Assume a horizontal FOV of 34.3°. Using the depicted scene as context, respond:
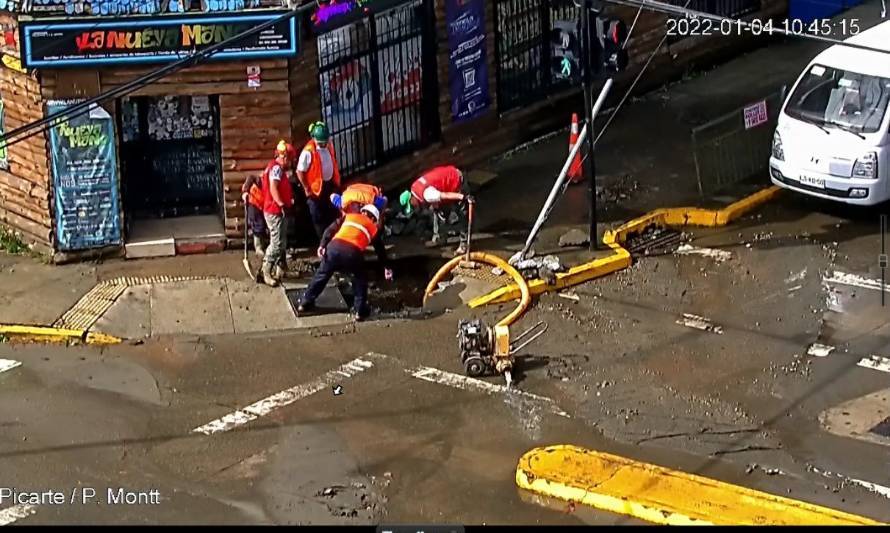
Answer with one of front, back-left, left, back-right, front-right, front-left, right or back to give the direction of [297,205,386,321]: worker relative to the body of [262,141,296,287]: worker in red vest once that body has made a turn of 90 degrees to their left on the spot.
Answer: back-right

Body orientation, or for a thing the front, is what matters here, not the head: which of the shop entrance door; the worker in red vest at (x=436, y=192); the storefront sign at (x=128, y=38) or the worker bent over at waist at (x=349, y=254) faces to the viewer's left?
the worker in red vest

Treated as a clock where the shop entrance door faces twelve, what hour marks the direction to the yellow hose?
The yellow hose is roughly at 10 o'clock from the shop entrance door.

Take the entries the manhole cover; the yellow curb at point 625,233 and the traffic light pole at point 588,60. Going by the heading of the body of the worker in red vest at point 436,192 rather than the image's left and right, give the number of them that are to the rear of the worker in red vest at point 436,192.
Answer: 2

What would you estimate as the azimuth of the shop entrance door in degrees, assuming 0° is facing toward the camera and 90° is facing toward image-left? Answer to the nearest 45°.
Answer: approximately 0°

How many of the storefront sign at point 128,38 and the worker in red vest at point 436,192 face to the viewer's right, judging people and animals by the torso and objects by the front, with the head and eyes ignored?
0

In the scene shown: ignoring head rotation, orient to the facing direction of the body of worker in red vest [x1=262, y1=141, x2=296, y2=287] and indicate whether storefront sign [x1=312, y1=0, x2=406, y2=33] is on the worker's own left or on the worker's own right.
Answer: on the worker's own left

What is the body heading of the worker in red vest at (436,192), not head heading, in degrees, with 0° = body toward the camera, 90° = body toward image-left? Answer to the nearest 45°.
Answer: approximately 90°

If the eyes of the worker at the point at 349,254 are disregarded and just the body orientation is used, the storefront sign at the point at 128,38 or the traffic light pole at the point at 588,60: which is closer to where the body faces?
the traffic light pole

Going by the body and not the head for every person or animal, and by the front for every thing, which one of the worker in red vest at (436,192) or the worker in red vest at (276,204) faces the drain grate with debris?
the worker in red vest at (276,204)

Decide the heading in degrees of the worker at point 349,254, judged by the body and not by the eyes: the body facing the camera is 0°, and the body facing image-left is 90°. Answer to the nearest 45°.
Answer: approximately 225°

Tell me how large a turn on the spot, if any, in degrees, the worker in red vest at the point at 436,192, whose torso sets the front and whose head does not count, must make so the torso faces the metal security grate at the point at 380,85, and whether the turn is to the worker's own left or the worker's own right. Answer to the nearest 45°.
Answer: approximately 90° to the worker's own right

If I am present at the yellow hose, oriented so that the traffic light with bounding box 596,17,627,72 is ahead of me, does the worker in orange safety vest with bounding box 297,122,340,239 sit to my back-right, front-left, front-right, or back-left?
back-left
